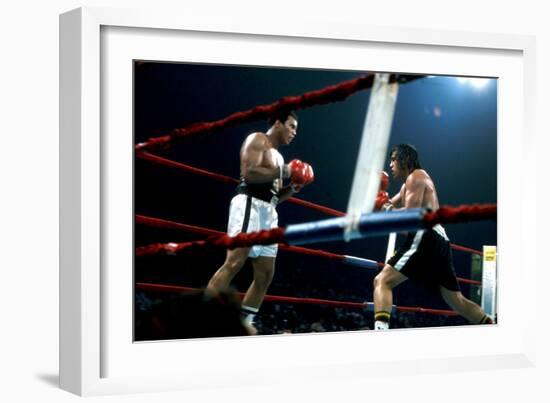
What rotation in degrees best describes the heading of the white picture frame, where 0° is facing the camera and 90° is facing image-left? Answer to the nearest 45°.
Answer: approximately 315°
